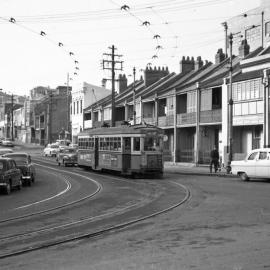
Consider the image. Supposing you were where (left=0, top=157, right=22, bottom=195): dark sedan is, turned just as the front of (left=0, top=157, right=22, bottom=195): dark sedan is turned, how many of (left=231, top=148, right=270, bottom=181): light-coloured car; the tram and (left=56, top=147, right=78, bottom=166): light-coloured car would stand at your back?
0

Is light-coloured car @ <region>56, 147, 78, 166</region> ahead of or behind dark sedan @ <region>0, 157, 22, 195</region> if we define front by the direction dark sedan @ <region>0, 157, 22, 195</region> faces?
ahead

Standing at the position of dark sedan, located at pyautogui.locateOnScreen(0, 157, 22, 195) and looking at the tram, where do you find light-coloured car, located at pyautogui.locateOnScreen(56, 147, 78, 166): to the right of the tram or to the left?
left

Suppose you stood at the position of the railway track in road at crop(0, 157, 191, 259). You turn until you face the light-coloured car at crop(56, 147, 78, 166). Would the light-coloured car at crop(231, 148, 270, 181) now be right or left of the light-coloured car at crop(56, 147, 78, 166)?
right

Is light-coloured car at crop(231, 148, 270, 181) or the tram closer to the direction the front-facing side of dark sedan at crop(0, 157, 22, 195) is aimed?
the tram

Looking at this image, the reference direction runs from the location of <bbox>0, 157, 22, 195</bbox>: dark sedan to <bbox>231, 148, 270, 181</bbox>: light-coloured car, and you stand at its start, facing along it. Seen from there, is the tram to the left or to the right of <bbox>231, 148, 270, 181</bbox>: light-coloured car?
left

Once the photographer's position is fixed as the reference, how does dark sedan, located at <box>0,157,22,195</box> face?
facing away from the viewer and to the right of the viewer

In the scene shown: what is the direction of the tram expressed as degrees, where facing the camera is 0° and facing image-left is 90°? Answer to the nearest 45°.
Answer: approximately 315°

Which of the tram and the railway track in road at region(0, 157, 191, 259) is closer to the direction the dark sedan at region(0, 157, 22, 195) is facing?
the tram

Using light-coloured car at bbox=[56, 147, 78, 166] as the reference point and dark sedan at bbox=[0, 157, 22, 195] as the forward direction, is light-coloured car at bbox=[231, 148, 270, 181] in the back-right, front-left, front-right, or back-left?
front-left

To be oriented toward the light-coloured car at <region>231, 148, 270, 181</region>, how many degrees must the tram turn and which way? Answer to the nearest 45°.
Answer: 0° — it already faces it
